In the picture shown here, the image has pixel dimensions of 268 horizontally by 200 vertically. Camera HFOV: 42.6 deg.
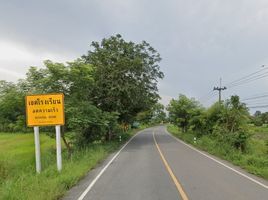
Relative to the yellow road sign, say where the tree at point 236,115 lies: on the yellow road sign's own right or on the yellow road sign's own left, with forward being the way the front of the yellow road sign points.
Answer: on the yellow road sign's own left

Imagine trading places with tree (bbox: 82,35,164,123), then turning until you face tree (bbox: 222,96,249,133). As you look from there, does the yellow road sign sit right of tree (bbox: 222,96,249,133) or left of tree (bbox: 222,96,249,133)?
right

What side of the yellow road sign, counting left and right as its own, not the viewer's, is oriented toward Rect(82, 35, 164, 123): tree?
back

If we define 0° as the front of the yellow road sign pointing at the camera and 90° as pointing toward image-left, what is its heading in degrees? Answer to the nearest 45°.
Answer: approximately 0°
